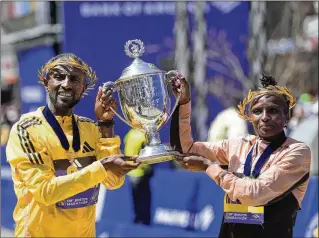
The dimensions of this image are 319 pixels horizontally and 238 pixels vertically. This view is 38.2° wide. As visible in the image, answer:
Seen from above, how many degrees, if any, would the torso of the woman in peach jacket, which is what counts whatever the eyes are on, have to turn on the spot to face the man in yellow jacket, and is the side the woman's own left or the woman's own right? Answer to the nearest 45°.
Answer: approximately 45° to the woman's own right

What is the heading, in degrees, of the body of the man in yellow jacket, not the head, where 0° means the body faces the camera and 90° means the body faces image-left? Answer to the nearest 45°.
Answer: approximately 315°

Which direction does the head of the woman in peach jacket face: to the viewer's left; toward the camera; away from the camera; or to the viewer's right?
toward the camera

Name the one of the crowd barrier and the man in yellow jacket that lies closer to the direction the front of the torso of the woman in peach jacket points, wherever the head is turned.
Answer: the man in yellow jacket

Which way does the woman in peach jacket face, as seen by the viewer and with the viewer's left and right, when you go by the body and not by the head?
facing the viewer and to the left of the viewer

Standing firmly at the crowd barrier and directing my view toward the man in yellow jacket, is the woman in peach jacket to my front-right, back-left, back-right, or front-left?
front-left

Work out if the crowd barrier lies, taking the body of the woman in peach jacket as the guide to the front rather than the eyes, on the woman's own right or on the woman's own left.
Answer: on the woman's own right

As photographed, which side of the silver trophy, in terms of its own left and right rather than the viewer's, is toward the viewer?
front
